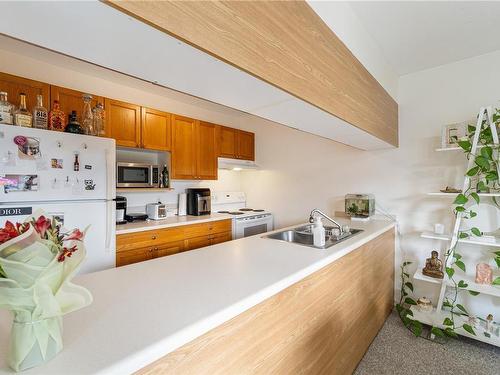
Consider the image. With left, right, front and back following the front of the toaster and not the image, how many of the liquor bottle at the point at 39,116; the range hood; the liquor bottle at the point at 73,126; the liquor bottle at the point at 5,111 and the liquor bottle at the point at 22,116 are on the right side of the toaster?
4

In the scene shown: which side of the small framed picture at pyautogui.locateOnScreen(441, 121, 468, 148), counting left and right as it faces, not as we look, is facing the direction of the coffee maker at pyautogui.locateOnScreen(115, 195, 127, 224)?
right

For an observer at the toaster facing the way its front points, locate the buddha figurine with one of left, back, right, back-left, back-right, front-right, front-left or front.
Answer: front

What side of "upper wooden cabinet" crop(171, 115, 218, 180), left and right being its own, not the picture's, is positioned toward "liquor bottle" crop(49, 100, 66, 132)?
right

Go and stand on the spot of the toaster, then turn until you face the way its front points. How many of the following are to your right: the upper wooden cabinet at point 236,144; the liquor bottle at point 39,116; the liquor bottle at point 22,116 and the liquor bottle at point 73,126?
3

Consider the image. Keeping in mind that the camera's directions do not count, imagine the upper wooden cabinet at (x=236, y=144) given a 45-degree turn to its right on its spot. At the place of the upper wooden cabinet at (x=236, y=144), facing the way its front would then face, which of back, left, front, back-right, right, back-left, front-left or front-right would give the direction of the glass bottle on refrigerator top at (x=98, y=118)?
front-right

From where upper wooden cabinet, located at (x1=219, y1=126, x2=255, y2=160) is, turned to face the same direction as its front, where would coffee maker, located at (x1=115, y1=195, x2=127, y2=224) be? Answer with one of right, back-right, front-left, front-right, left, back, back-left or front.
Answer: right

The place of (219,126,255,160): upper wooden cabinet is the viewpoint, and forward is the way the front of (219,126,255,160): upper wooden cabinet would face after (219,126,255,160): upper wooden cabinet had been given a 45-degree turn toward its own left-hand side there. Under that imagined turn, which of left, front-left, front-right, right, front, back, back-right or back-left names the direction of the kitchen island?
right

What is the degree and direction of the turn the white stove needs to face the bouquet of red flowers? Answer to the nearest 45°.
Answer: approximately 45° to its right

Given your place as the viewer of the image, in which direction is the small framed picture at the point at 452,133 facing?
facing the viewer and to the left of the viewer

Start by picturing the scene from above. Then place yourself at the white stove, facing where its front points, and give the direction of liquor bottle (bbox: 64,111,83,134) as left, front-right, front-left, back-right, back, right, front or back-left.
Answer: right

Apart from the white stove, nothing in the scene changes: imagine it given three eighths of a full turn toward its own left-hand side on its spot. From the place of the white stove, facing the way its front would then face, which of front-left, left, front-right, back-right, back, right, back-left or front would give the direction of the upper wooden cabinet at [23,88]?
back-left

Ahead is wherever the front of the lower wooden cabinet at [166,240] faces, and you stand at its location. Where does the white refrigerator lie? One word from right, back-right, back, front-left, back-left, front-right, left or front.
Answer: right

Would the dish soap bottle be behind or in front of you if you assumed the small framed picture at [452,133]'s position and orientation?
in front

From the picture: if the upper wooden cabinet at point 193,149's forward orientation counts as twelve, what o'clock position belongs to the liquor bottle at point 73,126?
The liquor bottle is roughly at 3 o'clock from the upper wooden cabinet.

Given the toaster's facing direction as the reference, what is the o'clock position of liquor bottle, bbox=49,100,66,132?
The liquor bottle is roughly at 3 o'clock from the toaster.

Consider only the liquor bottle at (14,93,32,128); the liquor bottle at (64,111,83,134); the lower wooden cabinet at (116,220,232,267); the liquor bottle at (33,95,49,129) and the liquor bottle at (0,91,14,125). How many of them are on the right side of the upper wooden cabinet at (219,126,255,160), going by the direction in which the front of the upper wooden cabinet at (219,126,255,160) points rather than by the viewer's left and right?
5
